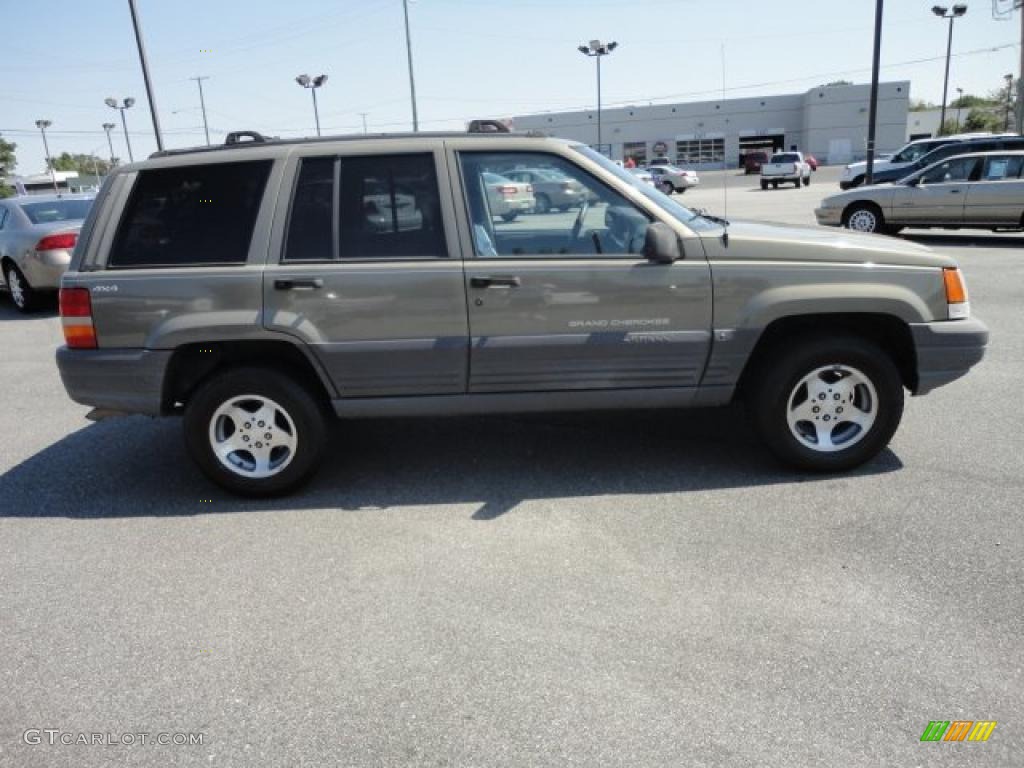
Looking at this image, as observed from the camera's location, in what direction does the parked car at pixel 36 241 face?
facing away from the viewer and to the left of the viewer

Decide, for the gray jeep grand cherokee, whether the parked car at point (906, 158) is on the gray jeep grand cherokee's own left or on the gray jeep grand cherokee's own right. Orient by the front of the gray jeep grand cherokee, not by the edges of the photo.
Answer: on the gray jeep grand cherokee's own left

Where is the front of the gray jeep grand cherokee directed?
to the viewer's right

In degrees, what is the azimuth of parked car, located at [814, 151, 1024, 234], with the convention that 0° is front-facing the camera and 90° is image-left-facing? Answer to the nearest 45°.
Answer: approximately 90°

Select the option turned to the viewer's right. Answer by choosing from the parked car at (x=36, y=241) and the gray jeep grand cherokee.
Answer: the gray jeep grand cherokee

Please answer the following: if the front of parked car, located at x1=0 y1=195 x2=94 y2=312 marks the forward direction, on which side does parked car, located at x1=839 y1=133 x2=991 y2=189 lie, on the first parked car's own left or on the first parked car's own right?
on the first parked car's own right

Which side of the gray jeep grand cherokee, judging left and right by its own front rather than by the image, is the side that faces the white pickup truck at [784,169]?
left

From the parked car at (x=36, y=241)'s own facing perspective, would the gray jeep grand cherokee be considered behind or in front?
behind

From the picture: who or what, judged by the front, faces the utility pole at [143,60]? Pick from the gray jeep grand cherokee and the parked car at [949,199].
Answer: the parked car

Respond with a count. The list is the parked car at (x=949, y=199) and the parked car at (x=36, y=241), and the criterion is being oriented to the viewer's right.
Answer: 0

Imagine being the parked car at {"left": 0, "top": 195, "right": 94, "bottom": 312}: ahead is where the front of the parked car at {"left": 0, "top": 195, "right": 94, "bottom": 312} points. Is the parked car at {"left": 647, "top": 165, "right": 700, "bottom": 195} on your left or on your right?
on your right

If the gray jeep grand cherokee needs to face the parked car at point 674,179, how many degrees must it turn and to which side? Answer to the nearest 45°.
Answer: approximately 90° to its left

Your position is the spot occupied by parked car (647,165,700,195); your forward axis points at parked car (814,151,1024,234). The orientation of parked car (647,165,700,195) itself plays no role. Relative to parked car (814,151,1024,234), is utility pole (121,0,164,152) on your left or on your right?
right

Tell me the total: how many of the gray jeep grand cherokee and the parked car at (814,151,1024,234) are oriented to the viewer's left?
1

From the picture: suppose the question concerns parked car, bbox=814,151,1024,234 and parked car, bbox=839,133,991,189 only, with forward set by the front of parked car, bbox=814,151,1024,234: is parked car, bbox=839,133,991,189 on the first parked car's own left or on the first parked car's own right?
on the first parked car's own right
